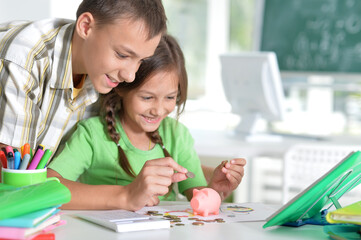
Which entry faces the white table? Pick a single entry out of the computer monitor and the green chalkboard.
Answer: the green chalkboard

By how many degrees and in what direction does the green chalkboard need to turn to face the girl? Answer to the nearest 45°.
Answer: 0° — it already faces them

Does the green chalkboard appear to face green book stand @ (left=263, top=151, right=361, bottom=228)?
yes

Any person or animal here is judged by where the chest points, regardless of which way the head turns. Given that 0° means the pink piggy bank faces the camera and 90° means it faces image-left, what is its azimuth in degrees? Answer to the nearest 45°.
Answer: approximately 45°
